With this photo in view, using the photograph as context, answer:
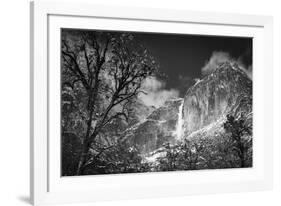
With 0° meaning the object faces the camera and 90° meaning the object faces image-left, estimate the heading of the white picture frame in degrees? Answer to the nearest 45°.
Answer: approximately 315°
